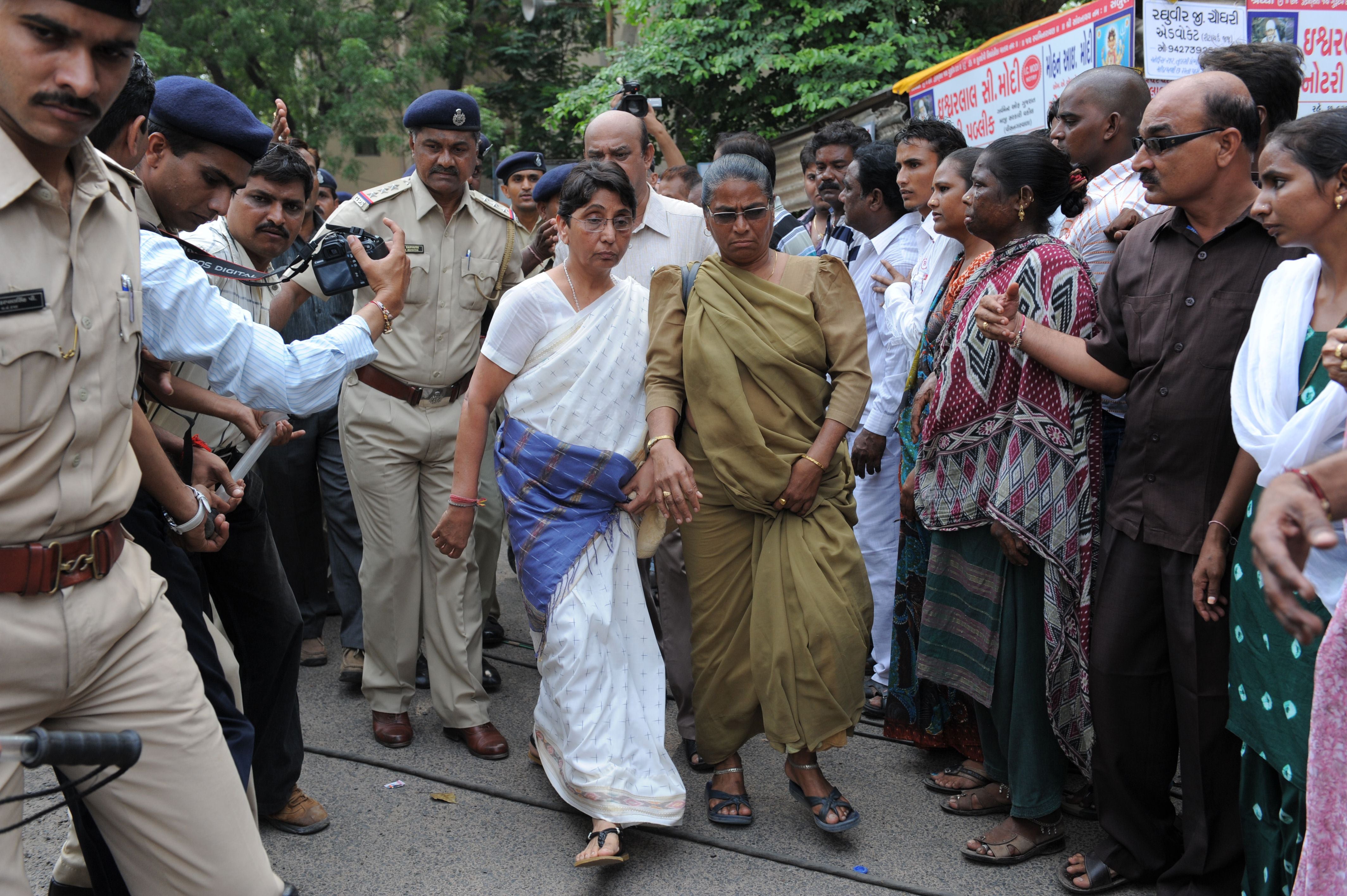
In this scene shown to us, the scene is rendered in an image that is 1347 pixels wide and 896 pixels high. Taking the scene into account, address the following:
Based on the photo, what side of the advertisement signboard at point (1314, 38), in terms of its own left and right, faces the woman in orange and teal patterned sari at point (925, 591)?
front

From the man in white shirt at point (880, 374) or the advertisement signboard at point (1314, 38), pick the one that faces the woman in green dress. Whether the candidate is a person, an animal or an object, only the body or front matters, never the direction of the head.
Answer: the advertisement signboard

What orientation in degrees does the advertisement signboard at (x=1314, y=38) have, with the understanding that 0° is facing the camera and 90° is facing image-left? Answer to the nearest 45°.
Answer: approximately 0°

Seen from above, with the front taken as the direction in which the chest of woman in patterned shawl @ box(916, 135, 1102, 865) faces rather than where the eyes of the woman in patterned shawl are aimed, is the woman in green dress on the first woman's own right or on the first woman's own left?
on the first woman's own left

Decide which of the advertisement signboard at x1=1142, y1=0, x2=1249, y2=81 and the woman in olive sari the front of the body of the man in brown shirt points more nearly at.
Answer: the woman in olive sari

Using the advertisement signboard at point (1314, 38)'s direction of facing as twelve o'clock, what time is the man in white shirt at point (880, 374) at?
The man in white shirt is roughly at 1 o'clock from the advertisement signboard.

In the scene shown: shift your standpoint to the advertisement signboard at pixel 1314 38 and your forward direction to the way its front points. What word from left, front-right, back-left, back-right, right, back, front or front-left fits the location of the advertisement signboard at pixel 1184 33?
right

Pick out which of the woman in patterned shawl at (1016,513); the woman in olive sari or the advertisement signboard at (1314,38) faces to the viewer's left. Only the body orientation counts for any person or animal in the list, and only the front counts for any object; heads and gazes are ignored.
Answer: the woman in patterned shawl

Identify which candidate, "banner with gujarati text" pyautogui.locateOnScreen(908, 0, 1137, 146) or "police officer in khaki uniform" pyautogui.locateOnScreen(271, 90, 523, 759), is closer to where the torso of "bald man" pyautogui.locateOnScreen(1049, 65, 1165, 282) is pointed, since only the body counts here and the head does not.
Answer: the police officer in khaki uniform

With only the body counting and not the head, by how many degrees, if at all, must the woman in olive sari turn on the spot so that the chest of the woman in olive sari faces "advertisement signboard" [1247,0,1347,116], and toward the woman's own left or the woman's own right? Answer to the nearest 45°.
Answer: approximately 135° to the woman's own left

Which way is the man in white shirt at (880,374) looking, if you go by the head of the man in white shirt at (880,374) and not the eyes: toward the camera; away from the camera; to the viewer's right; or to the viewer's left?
to the viewer's left

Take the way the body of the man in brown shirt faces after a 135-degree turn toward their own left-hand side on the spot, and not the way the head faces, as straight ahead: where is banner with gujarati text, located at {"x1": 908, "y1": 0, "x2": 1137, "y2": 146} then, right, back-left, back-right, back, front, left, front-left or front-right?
left
